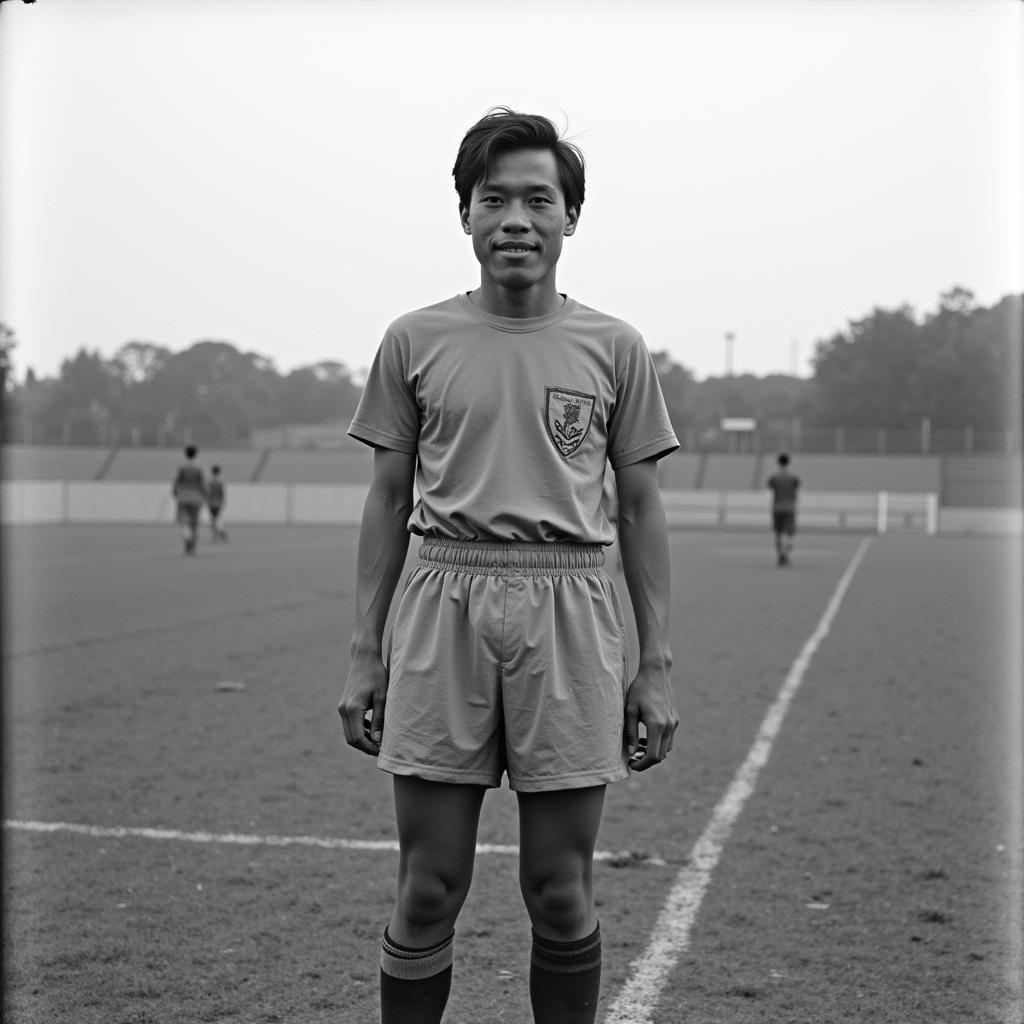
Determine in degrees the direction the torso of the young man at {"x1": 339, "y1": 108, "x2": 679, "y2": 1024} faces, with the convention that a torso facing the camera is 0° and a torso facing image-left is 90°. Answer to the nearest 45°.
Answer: approximately 0°

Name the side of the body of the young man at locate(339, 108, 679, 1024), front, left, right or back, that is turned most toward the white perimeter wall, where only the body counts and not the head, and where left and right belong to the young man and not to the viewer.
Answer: back

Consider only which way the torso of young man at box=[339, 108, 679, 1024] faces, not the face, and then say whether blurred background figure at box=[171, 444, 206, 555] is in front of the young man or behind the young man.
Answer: behind
